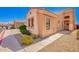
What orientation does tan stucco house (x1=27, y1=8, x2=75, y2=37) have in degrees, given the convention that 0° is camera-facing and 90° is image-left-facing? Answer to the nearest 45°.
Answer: approximately 45°
